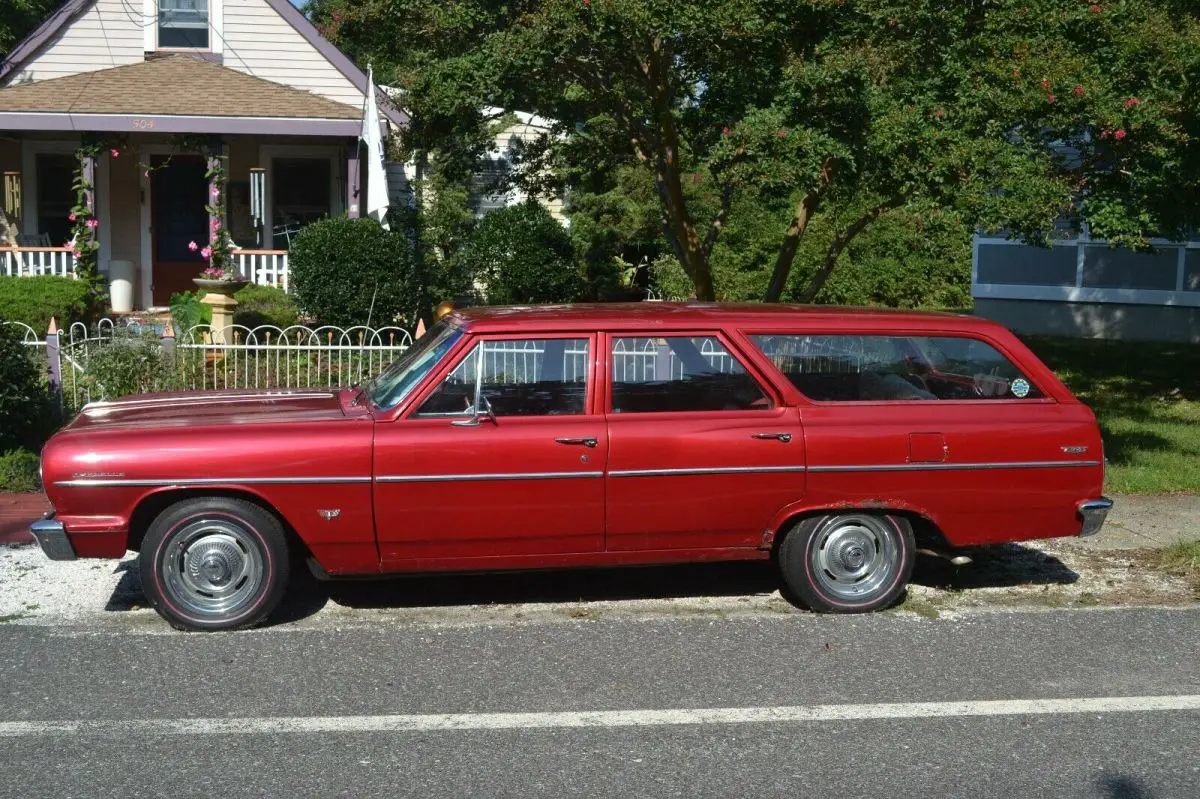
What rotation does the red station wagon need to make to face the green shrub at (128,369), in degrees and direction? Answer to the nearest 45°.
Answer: approximately 45° to its right

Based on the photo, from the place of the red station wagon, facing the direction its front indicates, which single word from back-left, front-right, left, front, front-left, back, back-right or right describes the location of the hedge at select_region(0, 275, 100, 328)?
front-right

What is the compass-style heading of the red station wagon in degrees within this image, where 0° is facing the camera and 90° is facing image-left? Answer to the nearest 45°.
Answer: approximately 90°

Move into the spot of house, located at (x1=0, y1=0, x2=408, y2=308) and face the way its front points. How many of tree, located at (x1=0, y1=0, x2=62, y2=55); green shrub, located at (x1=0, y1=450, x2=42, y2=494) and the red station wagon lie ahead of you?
2

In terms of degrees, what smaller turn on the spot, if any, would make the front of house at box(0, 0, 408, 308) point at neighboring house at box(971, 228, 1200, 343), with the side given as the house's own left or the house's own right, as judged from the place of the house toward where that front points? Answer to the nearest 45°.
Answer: approximately 90° to the house's own left

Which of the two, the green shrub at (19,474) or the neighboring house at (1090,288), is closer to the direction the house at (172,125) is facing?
the green shrub

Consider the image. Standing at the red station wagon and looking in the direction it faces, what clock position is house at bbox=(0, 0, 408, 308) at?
The house is roughly at 2 o'clock from the red station wagon.

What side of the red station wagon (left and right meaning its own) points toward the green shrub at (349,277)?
right

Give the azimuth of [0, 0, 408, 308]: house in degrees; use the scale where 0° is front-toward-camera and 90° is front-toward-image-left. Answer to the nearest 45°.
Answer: approximately 0°

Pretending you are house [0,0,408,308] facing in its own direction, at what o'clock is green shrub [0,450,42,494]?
The green shrub is roughly at 12 o'clock from the house.

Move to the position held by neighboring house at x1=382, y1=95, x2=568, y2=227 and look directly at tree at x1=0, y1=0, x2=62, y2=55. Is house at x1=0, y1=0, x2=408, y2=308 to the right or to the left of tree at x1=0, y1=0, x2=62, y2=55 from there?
left

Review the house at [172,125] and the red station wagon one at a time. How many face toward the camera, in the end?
1

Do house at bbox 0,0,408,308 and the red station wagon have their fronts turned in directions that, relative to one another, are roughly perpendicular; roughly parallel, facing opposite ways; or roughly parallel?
roughly perpendicular

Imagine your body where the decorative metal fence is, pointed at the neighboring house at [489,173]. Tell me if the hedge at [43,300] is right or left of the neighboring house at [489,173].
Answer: left

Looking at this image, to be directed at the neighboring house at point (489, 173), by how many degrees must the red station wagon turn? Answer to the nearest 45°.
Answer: approximately 90° to its right
